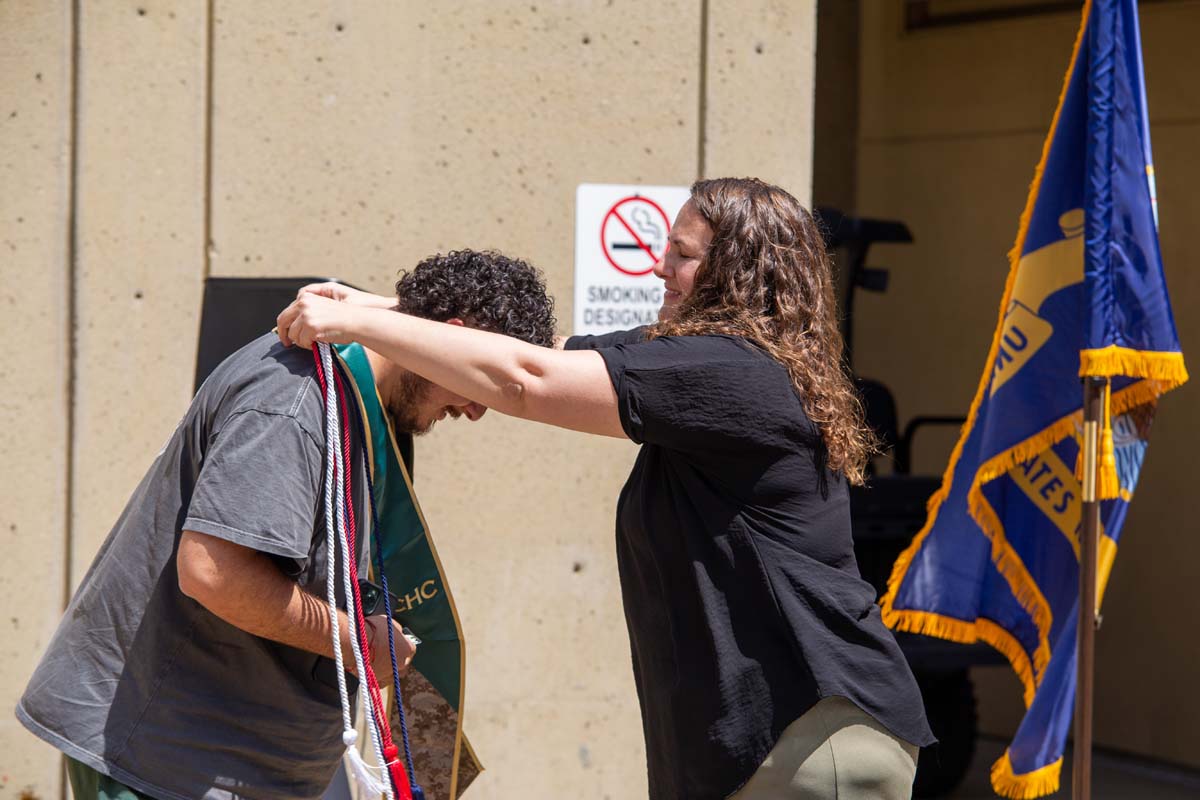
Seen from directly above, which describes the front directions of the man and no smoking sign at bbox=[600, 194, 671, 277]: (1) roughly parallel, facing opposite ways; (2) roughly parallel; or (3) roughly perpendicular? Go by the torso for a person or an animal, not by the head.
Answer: roughly perpendicular

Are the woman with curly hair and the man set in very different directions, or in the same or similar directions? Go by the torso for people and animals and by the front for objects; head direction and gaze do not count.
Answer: very different directions

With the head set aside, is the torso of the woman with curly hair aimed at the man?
yes

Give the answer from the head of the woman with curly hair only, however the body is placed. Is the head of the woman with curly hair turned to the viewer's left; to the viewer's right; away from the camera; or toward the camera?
to the viewer's left

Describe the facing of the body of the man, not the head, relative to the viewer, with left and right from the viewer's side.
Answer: facing to the right of the viewer

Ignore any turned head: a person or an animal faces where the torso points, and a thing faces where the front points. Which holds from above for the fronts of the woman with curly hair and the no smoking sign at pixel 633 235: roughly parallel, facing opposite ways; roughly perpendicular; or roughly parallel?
roughly perpendicular

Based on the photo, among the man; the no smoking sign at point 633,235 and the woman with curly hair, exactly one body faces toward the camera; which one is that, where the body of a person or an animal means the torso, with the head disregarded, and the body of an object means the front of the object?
the no smoking sign

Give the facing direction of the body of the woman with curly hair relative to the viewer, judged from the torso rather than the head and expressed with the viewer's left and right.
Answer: facing to the left of the viewer

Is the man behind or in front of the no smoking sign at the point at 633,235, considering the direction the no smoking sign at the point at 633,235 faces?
in front

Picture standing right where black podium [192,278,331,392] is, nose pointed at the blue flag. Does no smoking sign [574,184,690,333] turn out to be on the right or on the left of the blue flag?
left

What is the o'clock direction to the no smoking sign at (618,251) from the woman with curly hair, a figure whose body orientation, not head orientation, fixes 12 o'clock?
The no smoking sign is roughly at 3 o'clock from the woman with curly hair.

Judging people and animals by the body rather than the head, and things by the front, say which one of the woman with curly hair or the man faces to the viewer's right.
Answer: the man

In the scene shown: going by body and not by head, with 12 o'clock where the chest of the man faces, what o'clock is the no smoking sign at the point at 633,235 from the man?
The no smoking sign is roughly at 10 o'clock from the man.

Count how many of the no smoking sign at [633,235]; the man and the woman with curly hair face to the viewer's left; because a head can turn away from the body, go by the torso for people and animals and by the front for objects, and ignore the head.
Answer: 1

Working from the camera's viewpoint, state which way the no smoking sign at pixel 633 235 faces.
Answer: facing the viewer
